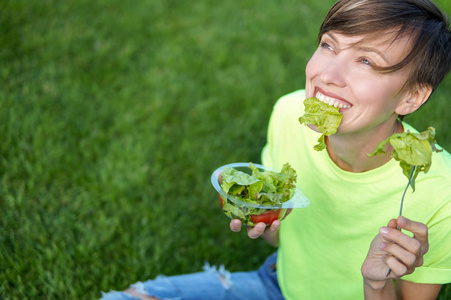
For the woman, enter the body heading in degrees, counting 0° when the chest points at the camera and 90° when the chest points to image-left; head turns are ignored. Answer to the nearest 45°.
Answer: approximately 45°

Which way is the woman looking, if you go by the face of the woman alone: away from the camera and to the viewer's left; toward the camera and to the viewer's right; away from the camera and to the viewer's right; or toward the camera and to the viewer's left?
toward the camera and to the viewer's left
